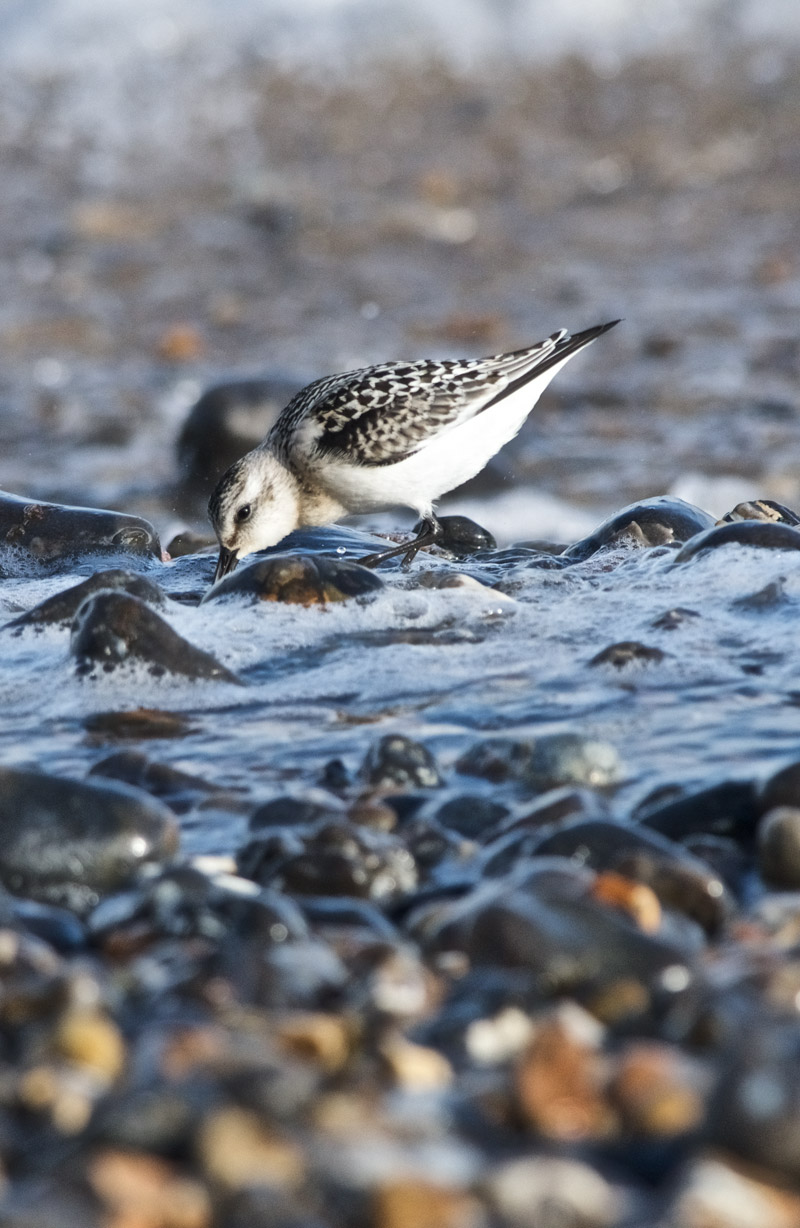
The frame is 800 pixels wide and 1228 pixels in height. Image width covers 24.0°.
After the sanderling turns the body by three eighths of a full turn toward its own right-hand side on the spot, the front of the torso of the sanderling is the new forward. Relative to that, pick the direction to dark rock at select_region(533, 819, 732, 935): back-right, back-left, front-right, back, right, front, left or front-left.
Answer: back-right

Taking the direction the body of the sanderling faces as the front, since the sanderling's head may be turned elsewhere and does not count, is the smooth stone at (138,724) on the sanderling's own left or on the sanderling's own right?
on the sanderling's own left

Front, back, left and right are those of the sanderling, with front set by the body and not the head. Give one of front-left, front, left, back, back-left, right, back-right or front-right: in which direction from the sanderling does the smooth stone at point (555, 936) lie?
left

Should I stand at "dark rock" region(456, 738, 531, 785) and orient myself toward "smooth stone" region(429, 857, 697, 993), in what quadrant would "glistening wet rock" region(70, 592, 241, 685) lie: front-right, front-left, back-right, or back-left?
back-right

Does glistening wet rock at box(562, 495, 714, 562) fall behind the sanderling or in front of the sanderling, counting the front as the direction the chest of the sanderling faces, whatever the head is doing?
behind

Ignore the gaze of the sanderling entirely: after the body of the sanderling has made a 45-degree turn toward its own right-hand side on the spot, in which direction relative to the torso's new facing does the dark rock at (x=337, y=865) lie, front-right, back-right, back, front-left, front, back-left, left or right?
back-left

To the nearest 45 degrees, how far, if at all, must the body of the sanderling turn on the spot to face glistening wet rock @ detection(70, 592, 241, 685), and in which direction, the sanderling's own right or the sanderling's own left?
approximately 90° to the sanderling's own left

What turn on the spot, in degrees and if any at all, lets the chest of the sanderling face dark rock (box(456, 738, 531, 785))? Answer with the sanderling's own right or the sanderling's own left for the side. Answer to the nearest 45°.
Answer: approximately 90° to the sanderling's own left

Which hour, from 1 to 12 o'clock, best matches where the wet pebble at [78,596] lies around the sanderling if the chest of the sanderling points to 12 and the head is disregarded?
The wet pebble is roughly at 10 o'clock from the sanderling.

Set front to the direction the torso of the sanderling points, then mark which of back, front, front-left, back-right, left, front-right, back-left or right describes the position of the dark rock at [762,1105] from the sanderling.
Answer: left

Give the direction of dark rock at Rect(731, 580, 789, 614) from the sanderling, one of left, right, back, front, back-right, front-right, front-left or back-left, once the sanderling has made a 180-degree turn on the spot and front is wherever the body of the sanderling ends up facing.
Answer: front-right

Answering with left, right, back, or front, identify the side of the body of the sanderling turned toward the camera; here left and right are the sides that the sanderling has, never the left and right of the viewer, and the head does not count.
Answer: left

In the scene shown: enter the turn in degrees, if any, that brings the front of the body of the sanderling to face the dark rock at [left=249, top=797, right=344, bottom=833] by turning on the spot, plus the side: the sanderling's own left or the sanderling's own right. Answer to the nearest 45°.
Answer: approximately 90° to the sanderling's own left

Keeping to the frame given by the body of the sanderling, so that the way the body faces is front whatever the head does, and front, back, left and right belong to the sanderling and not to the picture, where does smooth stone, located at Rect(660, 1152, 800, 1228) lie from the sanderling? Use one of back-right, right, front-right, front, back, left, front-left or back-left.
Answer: left

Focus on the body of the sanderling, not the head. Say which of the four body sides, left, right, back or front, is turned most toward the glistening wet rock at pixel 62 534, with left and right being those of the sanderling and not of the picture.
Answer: front
